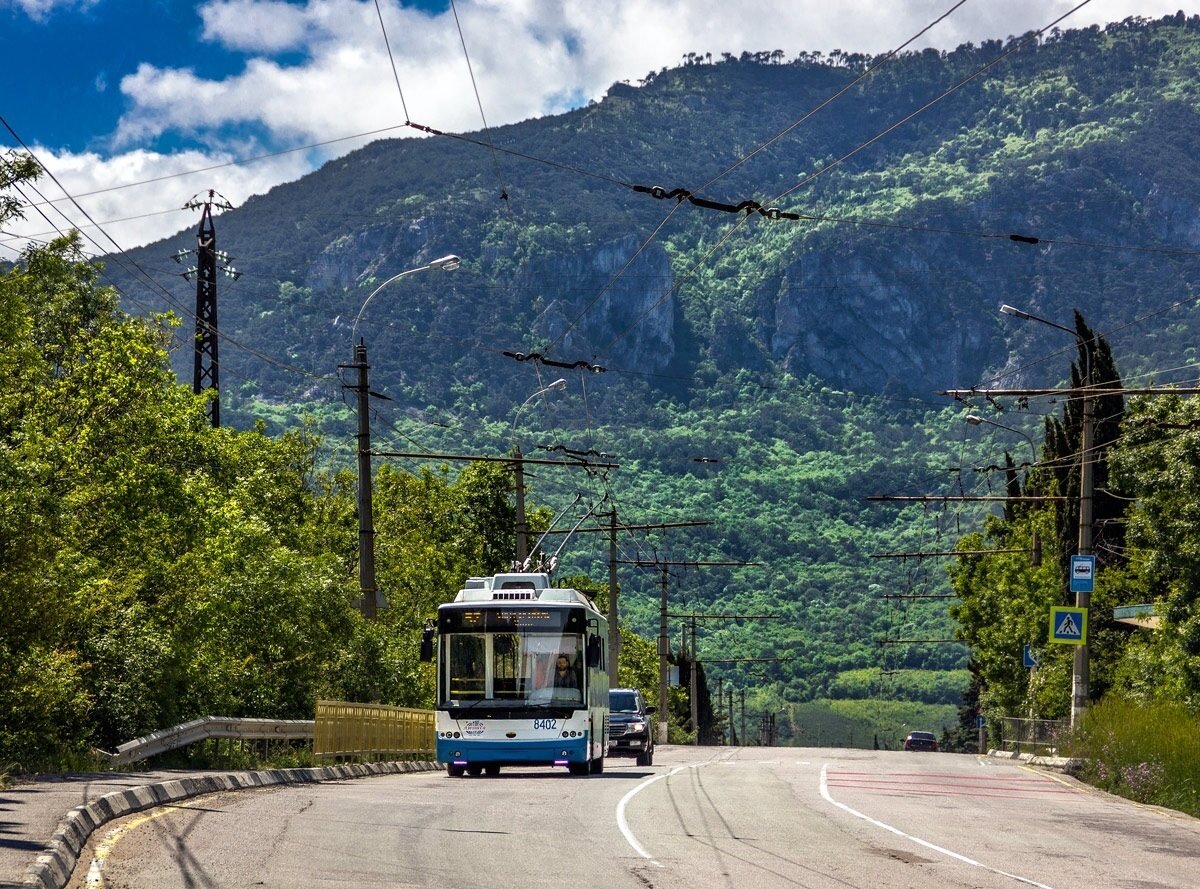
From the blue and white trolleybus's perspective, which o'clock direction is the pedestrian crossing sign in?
The pedestrian crossing sign is roughly at 8 o'clock from the blue and white trolleybus.

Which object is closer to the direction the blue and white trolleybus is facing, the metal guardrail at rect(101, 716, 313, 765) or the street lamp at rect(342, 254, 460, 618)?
the metal guardrail

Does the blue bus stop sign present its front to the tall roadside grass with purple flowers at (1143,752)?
yes

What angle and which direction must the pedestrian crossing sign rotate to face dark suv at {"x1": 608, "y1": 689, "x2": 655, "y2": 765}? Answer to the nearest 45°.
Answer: approximately 90° to its right

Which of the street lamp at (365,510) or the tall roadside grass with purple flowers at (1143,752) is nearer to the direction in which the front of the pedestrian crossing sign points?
the tall roadside grass with purple flowers

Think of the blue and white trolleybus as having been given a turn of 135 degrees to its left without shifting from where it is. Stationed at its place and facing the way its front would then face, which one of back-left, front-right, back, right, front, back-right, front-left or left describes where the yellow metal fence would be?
left

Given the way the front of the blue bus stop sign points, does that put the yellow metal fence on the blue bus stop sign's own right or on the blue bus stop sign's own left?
on the blue bus stop sign's own right

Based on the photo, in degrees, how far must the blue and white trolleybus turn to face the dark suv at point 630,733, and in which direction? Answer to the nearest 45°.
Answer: approximately 180°
